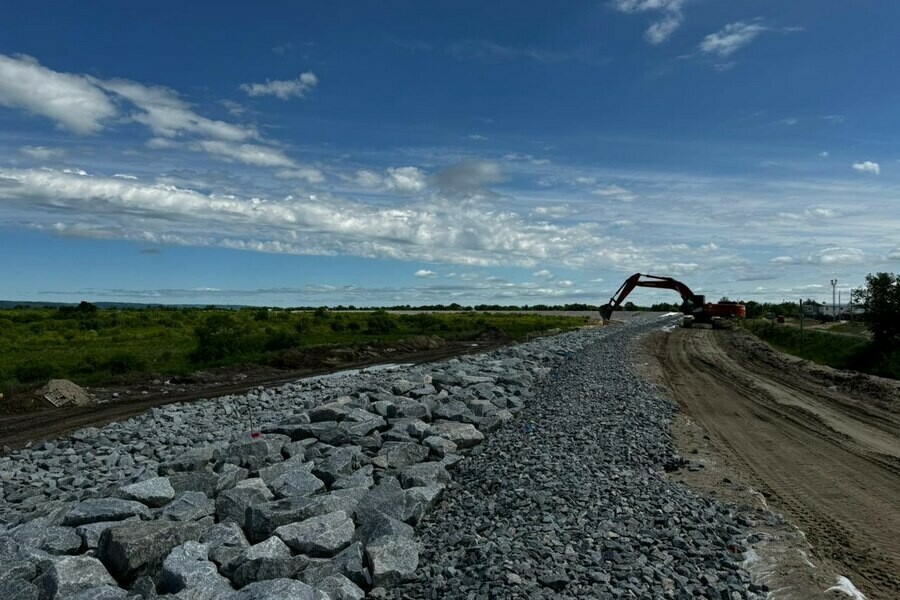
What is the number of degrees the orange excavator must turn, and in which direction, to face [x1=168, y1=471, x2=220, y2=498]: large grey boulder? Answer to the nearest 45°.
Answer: approximately 90° to its left

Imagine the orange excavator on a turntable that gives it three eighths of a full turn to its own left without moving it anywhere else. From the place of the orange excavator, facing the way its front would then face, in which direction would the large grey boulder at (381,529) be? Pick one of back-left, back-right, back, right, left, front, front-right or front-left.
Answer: front-right

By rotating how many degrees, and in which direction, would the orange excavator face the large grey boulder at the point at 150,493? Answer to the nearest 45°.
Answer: approximately 90° to its left

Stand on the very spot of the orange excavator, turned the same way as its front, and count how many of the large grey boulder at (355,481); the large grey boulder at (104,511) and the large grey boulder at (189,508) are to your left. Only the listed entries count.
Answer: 3

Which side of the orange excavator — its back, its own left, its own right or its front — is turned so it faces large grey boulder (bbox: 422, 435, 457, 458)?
left

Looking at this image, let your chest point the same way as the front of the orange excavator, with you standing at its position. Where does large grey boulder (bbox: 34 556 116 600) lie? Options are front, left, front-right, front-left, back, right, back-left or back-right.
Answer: left

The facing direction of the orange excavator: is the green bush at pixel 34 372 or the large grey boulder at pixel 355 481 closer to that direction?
the green bush

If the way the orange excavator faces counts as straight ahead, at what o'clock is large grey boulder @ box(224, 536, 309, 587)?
The large grey boulder is roughly at 9 o'clock from the orange excavator.

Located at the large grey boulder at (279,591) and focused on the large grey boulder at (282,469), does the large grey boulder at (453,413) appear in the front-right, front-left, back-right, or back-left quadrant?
front-right

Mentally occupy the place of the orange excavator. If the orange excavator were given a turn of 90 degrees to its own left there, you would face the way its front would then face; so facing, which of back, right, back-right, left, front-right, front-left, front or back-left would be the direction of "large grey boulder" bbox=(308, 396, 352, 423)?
front

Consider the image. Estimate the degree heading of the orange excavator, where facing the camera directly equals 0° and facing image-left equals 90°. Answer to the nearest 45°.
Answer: approximately 90°

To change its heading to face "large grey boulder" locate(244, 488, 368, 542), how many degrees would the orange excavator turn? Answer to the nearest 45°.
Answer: approximately 90° to its left

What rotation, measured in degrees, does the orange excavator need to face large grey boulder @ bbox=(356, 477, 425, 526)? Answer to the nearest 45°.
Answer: approximately 90° to its left

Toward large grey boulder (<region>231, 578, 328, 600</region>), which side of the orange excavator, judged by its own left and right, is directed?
left

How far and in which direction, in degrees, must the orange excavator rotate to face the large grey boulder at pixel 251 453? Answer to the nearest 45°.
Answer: approximately 90° to its left

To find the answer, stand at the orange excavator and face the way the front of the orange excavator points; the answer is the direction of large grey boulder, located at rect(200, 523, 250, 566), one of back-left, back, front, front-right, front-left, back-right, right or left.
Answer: left

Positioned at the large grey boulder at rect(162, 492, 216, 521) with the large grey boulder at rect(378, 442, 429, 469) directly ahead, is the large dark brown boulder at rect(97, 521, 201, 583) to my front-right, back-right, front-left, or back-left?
back-right
